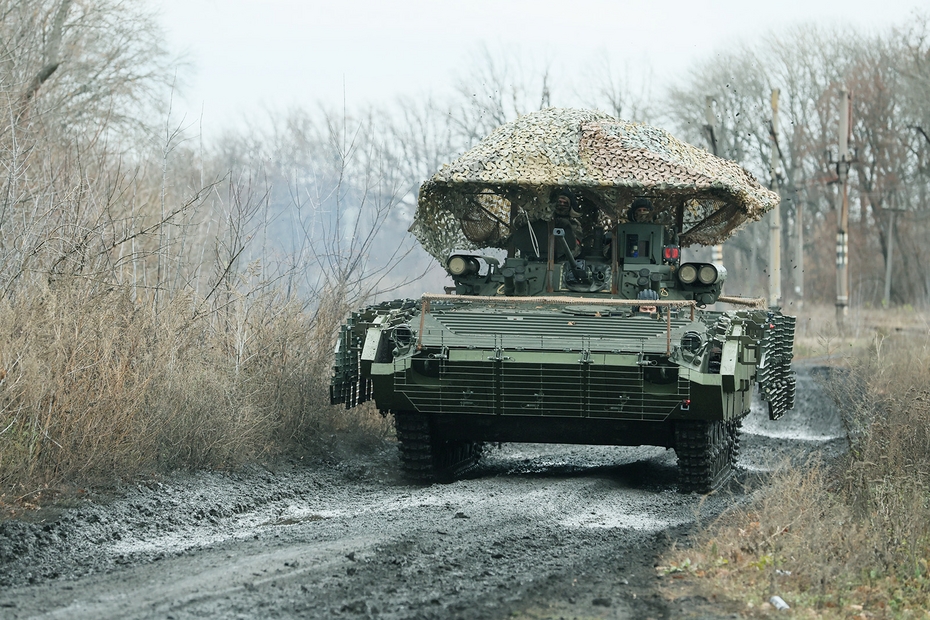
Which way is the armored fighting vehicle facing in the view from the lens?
facing the viewer

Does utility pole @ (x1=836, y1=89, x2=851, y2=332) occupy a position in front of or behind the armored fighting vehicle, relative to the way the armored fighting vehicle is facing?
behind

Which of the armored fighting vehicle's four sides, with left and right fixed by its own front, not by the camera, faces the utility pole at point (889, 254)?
back
